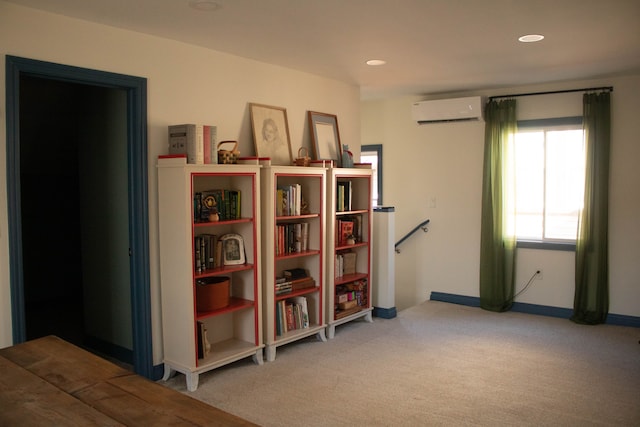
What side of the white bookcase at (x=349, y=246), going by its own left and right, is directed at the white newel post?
left

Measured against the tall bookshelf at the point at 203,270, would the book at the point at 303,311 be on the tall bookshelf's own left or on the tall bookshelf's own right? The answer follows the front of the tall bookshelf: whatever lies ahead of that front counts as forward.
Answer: on the tall bookshelf's own left

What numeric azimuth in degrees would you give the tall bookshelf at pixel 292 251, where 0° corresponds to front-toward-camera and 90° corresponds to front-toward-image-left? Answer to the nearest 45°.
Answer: approximately 315°

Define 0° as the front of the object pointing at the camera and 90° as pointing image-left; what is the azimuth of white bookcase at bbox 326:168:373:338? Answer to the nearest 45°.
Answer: approximately 315°

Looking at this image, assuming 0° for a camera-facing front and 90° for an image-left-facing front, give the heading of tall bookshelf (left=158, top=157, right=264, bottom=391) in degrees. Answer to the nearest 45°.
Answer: approximately 315°

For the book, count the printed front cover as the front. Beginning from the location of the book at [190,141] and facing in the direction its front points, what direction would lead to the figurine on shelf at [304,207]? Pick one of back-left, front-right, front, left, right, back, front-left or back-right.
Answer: back-left

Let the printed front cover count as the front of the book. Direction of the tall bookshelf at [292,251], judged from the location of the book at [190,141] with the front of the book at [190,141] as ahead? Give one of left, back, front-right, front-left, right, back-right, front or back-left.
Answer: back-left

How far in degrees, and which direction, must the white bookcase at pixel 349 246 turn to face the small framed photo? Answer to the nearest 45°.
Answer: approximately 90° to its right

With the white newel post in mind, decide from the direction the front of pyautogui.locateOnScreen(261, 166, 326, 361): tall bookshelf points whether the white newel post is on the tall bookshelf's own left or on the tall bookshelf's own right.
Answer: on the tall bookshelf's own left

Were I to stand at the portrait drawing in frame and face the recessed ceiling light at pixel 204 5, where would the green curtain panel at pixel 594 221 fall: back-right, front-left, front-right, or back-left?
back-left
